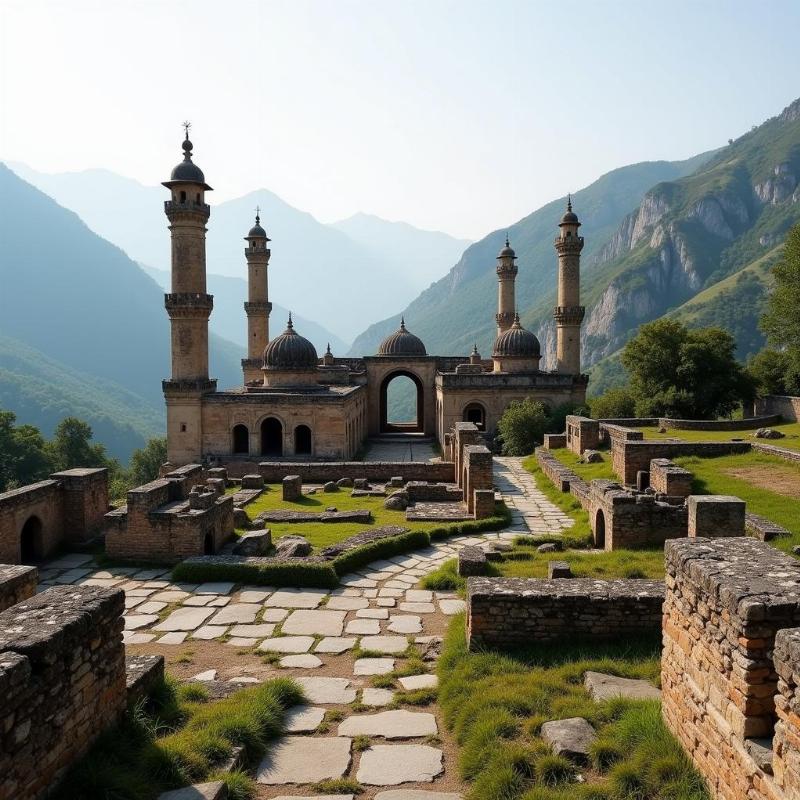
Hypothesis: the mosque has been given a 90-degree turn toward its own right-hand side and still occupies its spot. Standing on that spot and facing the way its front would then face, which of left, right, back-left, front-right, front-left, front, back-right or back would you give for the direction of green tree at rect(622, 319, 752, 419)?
back

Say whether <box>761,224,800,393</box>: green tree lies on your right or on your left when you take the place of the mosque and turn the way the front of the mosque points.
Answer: on your left

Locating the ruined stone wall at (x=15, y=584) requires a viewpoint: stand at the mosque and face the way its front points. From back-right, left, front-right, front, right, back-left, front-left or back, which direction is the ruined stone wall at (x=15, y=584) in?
front

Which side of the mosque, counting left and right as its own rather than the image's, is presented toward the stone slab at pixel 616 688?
front

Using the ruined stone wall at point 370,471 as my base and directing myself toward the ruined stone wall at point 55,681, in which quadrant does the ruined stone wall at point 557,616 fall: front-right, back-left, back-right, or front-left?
front-left

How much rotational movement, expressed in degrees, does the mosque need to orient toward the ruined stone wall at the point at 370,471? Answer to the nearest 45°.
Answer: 0° — it already faces it

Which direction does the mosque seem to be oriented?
toward the camera

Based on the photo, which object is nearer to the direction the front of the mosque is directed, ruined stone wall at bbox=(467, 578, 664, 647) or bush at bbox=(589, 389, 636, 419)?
the ruined stone wall

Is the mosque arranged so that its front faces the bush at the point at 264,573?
yes

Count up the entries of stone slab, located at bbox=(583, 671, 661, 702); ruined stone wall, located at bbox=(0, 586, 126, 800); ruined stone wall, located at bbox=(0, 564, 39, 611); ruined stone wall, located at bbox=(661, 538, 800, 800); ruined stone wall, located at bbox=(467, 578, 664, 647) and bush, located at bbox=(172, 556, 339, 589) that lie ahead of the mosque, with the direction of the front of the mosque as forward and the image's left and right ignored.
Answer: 6

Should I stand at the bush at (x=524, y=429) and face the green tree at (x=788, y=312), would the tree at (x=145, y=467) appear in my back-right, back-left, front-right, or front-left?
back-left

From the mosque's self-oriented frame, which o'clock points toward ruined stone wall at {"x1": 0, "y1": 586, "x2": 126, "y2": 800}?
The ruined stone wall is roughly at 12 o'clock from the mosque.

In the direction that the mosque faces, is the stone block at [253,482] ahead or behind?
ahead

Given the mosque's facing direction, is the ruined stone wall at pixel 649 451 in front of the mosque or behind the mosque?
in front
